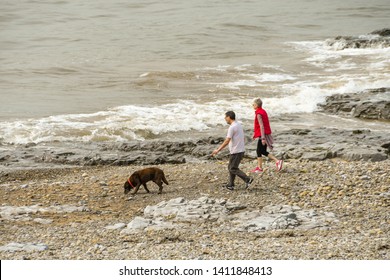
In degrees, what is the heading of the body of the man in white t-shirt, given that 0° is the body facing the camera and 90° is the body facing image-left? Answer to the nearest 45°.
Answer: approximately 90°

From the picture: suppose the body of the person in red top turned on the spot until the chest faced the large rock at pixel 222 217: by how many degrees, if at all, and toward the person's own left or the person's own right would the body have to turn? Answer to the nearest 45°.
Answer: approximately 90° to the person's own left

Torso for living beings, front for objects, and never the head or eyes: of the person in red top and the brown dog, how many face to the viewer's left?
2

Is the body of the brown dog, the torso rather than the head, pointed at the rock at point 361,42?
no

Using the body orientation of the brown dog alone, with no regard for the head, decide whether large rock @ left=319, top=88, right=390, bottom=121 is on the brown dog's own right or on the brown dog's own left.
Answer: on the brown dog's own right

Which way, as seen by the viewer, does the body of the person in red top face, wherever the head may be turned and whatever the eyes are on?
to the viewer's left

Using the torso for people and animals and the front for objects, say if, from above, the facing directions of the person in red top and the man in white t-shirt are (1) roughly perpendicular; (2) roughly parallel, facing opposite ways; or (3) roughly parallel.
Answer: roughly parallel

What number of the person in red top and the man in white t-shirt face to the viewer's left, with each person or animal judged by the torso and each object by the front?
2

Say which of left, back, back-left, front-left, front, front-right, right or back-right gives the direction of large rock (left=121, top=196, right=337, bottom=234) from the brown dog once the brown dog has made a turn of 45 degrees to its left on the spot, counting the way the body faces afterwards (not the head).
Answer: left

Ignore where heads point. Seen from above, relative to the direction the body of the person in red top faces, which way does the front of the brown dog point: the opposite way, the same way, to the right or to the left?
the same way

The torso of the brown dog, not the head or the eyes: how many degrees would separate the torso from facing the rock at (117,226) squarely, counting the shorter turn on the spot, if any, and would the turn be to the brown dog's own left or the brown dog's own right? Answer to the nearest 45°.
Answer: approximately 90° to the brown dog's own left

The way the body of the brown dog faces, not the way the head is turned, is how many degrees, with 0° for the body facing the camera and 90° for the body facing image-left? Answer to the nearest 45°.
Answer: approximately 90°

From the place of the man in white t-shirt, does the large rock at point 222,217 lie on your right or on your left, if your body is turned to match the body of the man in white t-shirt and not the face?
on your left

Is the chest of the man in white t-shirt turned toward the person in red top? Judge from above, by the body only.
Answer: no

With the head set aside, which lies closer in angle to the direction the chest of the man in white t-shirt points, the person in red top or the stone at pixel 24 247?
the stone

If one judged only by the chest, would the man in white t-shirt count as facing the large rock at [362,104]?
no

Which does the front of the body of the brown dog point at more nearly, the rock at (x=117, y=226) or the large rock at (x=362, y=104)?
the rock

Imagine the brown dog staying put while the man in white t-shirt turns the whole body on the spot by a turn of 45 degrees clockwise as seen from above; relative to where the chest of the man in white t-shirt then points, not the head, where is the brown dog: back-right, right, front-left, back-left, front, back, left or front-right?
front-left
